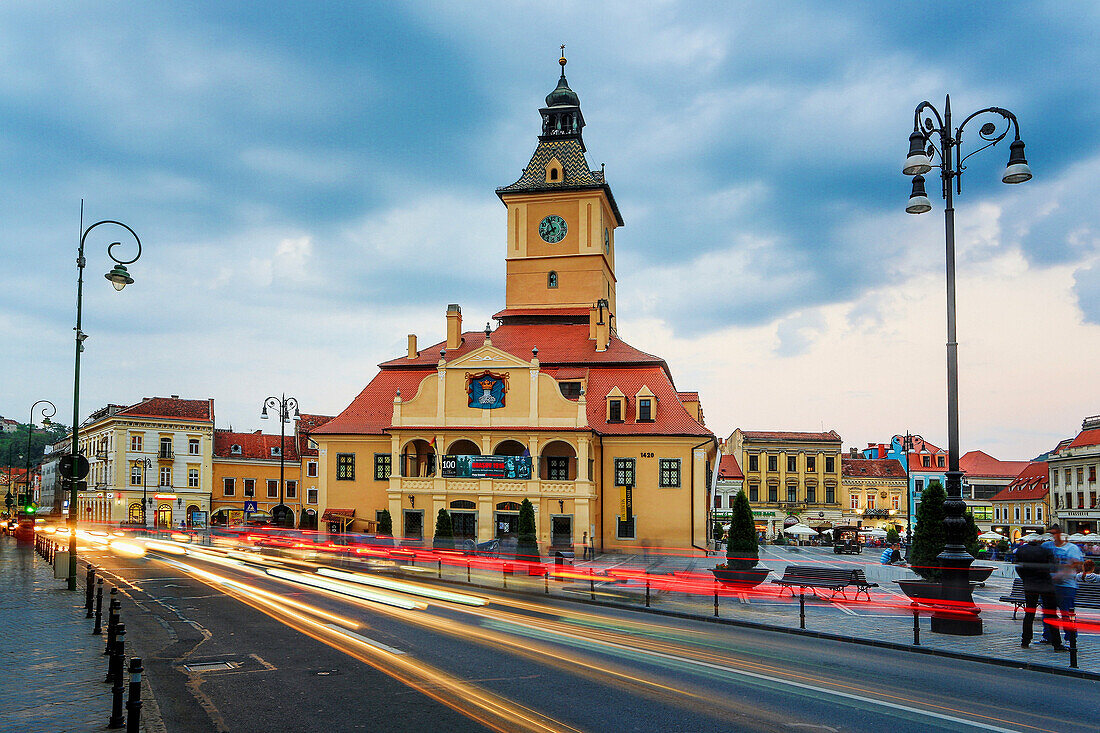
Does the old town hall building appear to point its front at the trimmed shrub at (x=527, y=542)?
yes

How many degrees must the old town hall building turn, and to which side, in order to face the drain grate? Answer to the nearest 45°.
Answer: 0° — it already faces it

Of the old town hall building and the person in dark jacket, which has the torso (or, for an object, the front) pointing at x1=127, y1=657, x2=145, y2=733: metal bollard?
the old town hall building

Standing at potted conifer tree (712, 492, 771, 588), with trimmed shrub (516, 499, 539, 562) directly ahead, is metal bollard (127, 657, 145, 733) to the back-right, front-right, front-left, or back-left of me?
back-left

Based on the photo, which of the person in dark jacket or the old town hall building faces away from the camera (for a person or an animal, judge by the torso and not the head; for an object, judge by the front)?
the person in dark jacket

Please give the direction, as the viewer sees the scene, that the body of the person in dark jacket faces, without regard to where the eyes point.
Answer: away from the camera

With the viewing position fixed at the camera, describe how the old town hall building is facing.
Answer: facing the viewer
